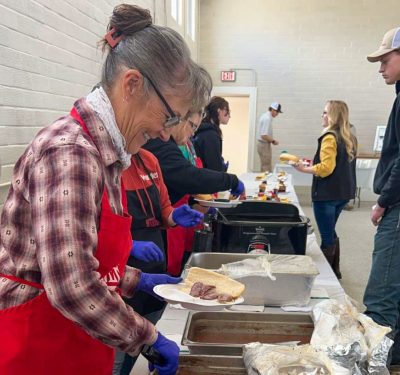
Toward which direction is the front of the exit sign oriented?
toward the camera

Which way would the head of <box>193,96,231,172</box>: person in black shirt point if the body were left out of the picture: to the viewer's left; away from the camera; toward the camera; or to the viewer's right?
to the viewer's right

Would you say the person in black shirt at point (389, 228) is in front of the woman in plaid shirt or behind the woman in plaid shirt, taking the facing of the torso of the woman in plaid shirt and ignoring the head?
in front

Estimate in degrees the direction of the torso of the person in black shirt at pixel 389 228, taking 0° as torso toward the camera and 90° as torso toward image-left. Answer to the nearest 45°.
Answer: approximately 90°

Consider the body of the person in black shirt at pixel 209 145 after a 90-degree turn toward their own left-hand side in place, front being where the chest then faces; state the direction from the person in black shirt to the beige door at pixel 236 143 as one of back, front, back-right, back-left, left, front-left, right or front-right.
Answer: front

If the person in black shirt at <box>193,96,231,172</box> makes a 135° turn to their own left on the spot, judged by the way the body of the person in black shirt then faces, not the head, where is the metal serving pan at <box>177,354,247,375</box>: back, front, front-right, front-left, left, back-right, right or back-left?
back-left

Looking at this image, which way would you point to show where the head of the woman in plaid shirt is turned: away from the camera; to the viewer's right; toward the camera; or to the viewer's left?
to the viewer's right

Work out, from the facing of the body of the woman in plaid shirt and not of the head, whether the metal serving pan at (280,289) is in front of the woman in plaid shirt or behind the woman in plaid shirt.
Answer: in front

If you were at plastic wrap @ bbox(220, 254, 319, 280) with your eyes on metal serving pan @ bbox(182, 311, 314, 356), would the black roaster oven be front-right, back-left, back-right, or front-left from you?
back-right

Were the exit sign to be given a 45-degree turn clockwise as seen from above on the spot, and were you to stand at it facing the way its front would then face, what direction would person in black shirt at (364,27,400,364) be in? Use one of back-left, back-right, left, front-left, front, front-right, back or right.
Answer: front-left

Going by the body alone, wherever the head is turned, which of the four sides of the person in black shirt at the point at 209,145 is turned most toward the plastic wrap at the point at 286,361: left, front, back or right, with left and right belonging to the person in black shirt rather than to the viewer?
right
